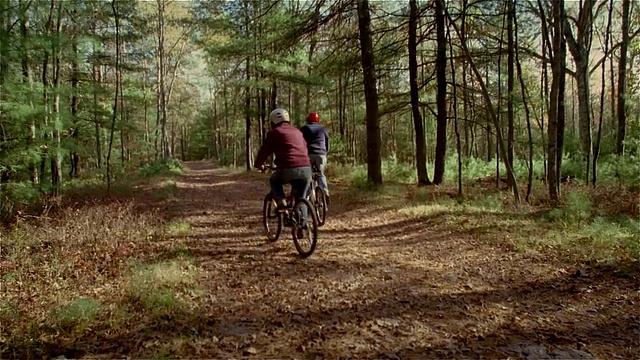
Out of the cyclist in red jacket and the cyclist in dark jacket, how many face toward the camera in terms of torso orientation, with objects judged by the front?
0

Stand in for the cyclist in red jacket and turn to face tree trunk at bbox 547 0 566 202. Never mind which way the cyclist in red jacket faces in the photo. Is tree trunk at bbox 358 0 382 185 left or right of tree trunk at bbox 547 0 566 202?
left

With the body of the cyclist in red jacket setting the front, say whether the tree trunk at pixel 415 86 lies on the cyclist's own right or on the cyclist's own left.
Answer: on the cyclist's own right

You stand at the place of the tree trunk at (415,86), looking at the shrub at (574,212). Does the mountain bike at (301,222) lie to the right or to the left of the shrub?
right

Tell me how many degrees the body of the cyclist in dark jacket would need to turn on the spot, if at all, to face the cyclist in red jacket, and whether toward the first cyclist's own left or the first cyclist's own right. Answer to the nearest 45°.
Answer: approximately 180°

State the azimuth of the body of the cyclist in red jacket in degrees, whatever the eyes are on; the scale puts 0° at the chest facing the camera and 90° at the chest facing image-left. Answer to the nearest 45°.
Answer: approximately 135°

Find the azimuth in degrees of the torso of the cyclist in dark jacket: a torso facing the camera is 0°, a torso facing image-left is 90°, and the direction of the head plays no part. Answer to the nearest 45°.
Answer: approximately 180°

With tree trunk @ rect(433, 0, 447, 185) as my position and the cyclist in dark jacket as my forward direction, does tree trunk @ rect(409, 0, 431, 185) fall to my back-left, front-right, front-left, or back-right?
front-right

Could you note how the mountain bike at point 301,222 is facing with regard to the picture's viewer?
facing away from the viewer and to the left of the viewer

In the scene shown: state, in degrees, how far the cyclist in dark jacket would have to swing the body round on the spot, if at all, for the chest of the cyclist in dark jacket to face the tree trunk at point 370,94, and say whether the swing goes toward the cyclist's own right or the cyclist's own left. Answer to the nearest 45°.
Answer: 0° — they already face it

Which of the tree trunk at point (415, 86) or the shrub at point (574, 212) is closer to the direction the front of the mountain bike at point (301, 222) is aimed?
the tree trunk

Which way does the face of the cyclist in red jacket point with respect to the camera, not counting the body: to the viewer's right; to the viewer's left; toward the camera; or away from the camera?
away from the camera

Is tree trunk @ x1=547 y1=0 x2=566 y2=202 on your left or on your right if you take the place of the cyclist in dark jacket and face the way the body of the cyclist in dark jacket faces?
on your right
